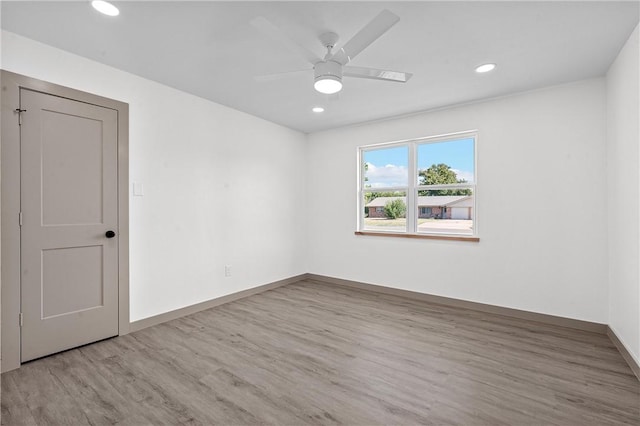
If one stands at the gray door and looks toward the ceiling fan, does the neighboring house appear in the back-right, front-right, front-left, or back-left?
front-left

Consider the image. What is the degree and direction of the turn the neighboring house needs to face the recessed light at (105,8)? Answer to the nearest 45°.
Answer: approximately 45° to its right

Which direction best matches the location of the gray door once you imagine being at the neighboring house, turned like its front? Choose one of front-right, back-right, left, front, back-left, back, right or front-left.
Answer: front-right

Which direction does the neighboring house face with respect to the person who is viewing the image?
facing the viewer

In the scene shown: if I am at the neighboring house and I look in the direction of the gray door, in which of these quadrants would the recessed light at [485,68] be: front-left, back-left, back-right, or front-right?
front-left

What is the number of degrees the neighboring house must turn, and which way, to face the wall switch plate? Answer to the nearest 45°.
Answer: approximately 45° to its right

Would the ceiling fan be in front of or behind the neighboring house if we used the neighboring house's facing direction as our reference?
in front
